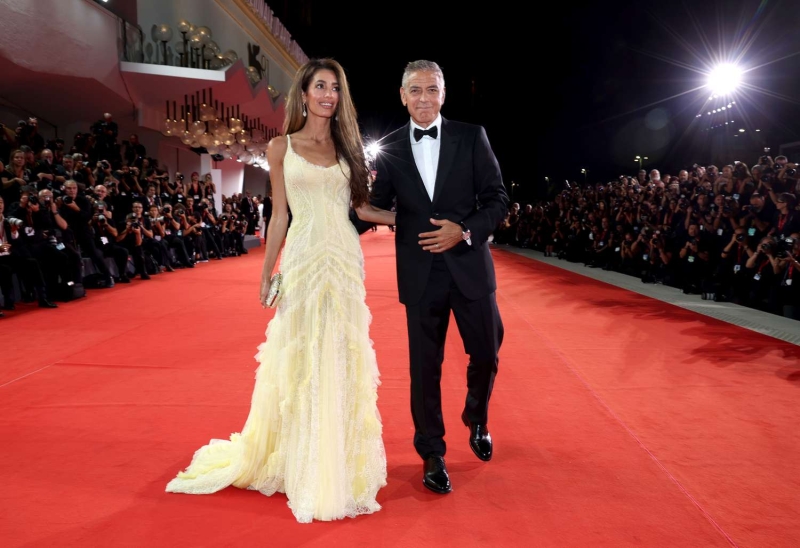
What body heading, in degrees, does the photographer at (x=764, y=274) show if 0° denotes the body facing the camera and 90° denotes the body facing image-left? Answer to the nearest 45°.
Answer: approximately 45°

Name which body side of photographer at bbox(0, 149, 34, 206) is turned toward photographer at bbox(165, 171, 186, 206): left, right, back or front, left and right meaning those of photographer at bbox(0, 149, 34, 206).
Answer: left

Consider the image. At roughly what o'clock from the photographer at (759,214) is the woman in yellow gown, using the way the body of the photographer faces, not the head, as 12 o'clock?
The woman in yellow gown is roughly at 11 o'clock from the photographer.

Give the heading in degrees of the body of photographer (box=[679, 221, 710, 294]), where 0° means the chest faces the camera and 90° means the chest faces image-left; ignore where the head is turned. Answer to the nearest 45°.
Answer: approximately 45°

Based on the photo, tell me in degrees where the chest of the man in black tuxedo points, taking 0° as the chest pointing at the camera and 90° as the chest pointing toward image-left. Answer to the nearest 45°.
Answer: approximately 0°

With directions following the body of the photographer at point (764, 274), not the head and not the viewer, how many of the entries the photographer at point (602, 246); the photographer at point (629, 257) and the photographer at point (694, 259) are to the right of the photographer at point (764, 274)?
3
